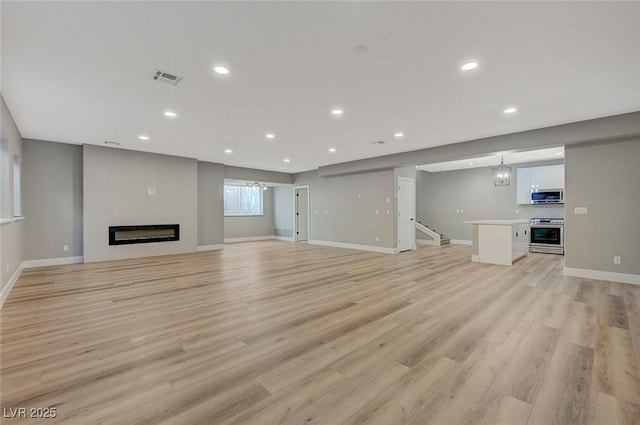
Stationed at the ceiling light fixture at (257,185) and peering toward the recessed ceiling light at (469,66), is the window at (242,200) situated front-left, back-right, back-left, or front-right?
back-right

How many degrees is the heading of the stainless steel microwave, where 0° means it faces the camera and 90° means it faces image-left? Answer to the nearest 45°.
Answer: approximately 0°

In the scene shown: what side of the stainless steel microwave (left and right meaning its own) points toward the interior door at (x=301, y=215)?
right

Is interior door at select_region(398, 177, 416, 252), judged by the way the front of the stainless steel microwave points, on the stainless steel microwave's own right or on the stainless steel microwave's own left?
on the stainless steel microwave's own right

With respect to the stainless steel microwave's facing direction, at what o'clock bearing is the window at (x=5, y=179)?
The window is roughly at 1 o'clock from the stainless steel microwave.

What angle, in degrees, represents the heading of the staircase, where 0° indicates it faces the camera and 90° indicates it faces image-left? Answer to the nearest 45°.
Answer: approximately 315°
